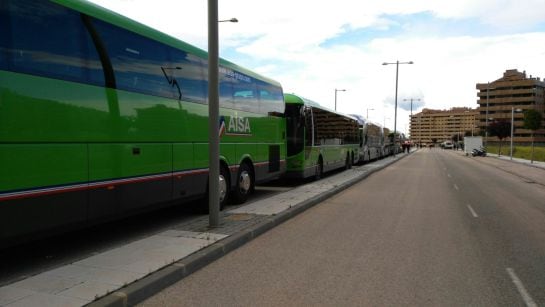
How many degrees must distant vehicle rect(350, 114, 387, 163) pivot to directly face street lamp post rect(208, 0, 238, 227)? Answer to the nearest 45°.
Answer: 0° — it already faces it

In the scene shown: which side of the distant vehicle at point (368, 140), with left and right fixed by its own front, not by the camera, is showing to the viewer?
front

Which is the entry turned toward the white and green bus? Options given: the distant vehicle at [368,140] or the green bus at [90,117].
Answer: the distant vehicle

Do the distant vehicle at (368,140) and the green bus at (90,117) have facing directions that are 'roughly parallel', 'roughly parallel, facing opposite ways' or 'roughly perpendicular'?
roughly parallel

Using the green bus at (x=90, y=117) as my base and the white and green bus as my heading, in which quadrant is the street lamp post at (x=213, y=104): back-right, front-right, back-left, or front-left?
front-right

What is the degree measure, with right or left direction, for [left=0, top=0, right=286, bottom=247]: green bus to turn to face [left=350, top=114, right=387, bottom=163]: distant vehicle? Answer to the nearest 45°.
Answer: approximately 180°

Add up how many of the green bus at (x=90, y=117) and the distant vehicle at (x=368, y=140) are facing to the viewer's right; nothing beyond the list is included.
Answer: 0

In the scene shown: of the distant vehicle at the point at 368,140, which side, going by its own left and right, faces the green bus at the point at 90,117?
front

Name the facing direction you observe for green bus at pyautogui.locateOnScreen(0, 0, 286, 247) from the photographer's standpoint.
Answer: facing the viewer and to the left of the viewer

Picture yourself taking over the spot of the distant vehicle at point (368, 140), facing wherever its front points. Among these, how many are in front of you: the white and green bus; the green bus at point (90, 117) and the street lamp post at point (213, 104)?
3

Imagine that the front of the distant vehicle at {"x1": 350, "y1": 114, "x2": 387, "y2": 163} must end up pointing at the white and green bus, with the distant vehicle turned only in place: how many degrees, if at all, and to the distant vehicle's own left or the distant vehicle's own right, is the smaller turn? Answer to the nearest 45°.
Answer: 0° — it already faces it

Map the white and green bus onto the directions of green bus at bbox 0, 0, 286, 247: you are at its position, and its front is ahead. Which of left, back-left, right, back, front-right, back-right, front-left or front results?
back
